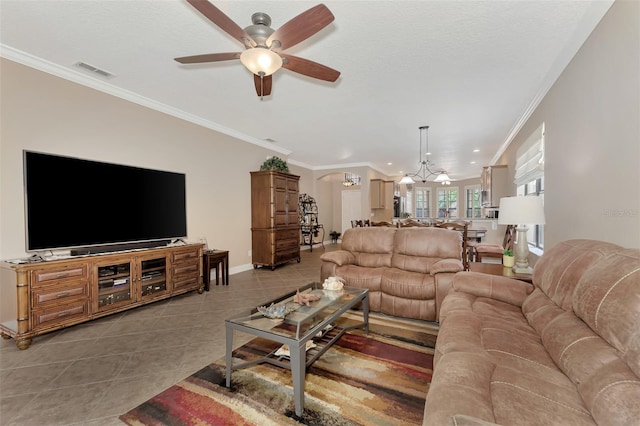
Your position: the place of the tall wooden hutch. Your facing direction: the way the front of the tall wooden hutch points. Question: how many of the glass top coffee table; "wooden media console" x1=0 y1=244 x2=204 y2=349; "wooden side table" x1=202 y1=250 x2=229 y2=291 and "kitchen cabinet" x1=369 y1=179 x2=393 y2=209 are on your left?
1

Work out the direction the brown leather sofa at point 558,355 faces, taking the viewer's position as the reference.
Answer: facing to the left of the viewer

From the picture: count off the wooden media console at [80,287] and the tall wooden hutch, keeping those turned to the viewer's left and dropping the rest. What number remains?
0

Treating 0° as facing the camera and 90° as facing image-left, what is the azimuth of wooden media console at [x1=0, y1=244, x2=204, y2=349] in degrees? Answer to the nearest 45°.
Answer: approximately 315°

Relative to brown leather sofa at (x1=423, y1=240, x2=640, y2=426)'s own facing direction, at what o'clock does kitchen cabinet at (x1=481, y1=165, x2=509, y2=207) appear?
The kitchen cabinet is roughly at 3 o'clock from the brown leather sofa.

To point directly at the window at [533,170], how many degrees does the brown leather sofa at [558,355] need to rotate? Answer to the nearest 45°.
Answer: approximately 90° to its right

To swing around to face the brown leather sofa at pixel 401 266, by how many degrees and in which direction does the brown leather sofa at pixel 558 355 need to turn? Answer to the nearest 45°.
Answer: approximately 45° to its right

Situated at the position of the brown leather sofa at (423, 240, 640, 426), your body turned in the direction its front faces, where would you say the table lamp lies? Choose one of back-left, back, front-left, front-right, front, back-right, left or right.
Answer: right

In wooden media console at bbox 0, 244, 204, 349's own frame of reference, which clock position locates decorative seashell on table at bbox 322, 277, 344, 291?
The decorative seashell on table is roughly at 12 o'clock from the wooden media console.

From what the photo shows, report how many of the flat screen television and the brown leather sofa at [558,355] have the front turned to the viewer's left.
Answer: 1

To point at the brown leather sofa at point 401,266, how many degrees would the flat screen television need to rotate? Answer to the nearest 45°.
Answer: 0° — it already faces it

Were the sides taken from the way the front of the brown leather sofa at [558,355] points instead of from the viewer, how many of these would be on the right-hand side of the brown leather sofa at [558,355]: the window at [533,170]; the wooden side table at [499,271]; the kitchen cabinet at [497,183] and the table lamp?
4

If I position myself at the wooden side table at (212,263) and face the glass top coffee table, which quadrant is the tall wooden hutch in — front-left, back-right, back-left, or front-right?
back-left

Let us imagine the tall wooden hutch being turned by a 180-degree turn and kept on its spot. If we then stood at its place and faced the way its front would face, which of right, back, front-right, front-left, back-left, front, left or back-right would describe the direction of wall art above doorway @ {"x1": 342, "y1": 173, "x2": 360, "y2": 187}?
right

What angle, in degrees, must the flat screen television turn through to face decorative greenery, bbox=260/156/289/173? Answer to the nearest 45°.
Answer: approximately 45° to its left

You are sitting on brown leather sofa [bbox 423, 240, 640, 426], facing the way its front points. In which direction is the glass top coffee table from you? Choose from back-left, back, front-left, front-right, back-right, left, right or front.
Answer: front

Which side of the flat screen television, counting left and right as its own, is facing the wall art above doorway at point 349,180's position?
left

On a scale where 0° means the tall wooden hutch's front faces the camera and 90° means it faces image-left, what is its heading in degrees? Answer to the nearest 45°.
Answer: approximately 315°

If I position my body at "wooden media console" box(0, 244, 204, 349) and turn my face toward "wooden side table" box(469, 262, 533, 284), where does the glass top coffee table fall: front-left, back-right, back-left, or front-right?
front-right

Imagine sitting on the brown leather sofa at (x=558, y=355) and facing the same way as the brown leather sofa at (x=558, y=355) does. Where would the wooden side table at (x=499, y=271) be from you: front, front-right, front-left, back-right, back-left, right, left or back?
right
